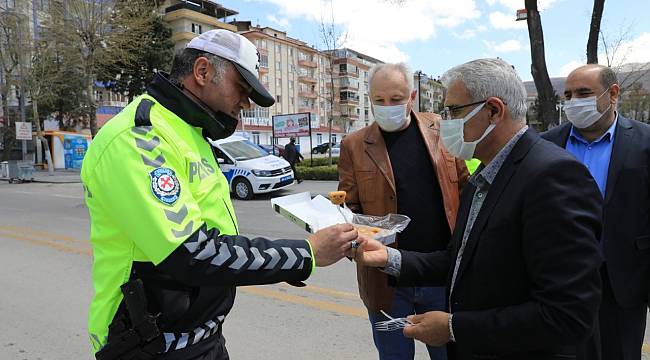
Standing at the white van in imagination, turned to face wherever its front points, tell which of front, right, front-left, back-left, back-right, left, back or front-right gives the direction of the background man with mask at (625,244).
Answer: front-right

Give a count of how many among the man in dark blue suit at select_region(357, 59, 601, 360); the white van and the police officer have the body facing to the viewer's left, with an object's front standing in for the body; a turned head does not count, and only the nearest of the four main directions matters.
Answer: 1

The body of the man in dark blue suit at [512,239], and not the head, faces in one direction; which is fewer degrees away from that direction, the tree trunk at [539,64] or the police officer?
the police officer

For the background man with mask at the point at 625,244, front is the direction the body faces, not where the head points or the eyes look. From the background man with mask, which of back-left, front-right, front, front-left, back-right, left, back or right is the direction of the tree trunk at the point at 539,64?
back-right

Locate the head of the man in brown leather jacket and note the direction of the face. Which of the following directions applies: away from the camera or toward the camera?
toward the camera

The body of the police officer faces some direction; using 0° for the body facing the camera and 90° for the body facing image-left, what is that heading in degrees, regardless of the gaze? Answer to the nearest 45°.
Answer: approximately 270°

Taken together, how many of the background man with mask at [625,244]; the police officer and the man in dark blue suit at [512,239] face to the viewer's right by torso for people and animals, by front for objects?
1

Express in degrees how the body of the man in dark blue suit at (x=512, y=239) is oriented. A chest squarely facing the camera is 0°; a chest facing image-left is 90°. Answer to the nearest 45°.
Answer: approximately 90°

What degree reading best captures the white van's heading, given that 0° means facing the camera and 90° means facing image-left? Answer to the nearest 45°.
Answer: approximately 315°

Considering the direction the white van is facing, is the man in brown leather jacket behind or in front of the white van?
in front

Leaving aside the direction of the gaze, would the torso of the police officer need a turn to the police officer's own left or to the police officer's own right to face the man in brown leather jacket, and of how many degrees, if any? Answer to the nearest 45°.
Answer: approximately 45° to the police officer's own left

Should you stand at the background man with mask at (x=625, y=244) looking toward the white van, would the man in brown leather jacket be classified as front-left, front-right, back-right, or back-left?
front-left

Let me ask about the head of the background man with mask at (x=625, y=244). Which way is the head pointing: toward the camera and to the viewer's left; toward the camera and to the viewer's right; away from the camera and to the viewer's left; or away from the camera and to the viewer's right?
toward the camera and to the viewer's left

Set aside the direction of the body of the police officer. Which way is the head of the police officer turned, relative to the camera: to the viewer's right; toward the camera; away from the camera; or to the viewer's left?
to the viewer's right

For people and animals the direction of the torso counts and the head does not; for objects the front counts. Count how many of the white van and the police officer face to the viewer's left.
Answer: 0

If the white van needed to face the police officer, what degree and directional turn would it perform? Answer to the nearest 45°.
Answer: approximately 45° to its right
